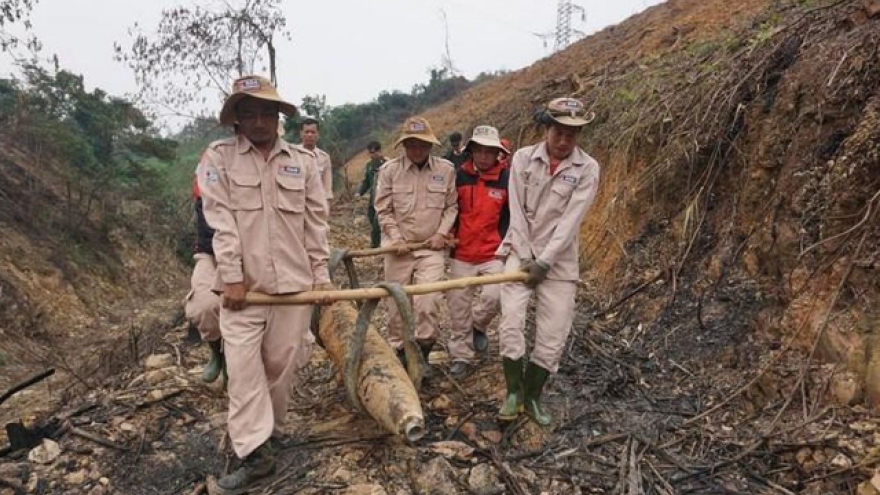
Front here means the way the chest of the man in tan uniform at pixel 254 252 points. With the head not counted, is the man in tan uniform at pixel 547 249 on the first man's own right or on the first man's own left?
on the first man's own left

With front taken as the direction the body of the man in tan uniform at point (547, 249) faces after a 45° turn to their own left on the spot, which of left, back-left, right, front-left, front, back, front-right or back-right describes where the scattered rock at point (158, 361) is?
back-right

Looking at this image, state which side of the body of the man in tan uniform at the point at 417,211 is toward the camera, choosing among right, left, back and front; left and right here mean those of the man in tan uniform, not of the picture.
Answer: front

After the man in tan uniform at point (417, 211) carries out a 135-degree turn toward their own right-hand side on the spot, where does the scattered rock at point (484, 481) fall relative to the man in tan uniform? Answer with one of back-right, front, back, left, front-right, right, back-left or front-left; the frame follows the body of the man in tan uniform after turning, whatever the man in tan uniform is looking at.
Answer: back-left

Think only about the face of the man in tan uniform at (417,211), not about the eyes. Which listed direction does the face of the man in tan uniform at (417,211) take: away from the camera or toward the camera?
toward the camera

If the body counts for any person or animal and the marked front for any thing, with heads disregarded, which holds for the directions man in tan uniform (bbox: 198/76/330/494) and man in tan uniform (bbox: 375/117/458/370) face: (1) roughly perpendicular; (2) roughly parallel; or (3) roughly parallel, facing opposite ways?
roughly parallel

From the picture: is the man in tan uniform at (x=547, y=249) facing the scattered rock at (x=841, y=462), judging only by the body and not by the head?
no

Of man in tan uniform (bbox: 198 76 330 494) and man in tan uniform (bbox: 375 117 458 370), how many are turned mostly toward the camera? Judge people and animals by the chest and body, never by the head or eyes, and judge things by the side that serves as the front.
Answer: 2

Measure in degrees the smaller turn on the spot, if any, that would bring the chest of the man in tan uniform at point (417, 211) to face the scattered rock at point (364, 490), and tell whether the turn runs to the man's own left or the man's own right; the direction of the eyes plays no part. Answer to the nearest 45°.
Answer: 0° — they already face it

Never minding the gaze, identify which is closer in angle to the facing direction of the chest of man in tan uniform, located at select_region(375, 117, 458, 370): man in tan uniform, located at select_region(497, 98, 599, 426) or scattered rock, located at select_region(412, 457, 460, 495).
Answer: the scattered rock

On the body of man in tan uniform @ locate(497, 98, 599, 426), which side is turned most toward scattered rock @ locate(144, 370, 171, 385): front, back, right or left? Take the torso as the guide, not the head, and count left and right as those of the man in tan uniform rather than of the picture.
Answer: right

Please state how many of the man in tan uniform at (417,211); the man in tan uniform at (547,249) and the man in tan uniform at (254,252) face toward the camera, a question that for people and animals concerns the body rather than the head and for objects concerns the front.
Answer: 3

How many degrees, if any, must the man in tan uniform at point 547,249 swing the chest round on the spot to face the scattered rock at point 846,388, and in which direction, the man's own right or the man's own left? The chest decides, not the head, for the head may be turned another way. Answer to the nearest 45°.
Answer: approximately 90° to the man's own left

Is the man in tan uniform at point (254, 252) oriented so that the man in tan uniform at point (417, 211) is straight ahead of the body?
no

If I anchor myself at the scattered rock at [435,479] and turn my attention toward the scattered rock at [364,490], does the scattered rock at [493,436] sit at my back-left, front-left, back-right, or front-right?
back-right
